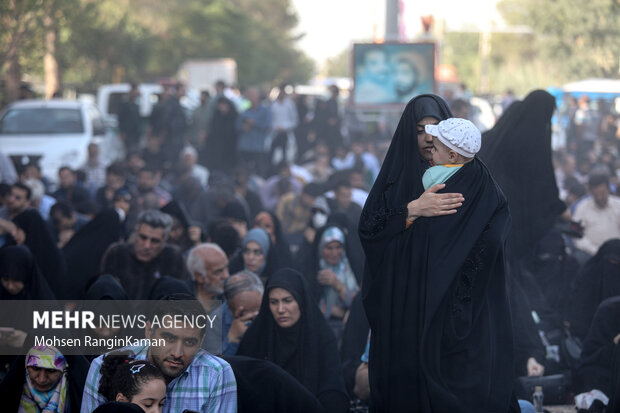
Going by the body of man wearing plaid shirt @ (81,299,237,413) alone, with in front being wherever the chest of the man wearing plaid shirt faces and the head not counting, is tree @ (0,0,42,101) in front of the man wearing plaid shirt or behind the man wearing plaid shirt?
behind

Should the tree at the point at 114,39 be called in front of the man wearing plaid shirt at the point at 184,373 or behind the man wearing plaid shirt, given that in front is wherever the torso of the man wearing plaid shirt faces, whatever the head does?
behind

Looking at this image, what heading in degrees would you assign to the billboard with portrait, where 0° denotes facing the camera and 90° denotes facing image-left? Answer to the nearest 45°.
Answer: approximately 0°

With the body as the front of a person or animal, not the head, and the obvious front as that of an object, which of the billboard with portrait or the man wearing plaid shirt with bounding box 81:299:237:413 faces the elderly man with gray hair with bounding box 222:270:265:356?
the billboard with portrait

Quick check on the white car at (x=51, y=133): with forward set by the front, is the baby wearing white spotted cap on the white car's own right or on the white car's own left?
on the white car's own left

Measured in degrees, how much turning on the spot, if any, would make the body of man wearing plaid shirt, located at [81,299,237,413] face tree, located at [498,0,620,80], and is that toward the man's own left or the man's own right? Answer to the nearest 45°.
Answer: approximately 135° to the man's own left

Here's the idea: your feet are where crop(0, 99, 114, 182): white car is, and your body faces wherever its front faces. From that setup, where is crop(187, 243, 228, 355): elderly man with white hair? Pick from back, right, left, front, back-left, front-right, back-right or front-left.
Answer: front-left

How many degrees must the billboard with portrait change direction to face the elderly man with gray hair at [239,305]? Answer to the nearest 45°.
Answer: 0° — it already faces them

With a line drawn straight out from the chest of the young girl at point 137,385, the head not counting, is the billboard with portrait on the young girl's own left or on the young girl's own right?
on the young girl's own left

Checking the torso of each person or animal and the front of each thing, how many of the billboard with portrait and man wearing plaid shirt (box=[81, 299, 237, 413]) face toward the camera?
2

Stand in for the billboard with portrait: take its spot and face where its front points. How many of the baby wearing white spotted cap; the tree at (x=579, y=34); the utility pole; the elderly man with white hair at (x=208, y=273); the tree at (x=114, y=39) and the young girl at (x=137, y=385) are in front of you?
3
